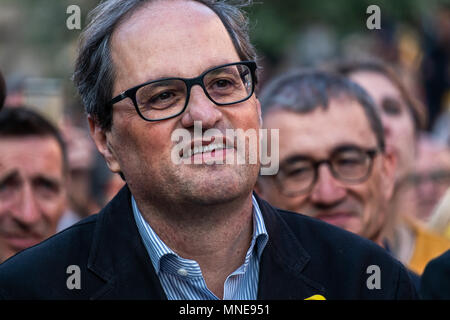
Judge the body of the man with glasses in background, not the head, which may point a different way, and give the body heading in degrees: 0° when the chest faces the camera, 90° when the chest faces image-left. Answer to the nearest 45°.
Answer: approximately 0°

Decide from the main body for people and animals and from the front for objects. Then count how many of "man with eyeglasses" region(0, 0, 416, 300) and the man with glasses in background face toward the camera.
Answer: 2

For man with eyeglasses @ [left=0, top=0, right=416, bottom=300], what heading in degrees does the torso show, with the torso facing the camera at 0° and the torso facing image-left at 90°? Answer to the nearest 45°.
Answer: approximately 0°

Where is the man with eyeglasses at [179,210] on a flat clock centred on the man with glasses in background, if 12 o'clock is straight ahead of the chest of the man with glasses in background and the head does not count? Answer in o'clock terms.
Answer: The man with eyeglasses is roughly at 1 o'clock from the man with glasses in background.

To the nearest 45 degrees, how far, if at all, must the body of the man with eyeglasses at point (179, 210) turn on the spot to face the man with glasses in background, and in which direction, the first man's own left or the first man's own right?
approximately 135° to the first man's own left

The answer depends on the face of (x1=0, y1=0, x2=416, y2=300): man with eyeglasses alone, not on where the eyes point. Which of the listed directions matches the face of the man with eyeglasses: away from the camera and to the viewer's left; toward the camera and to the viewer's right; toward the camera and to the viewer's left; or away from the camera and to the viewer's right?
toward the camera and to the viewer's right
